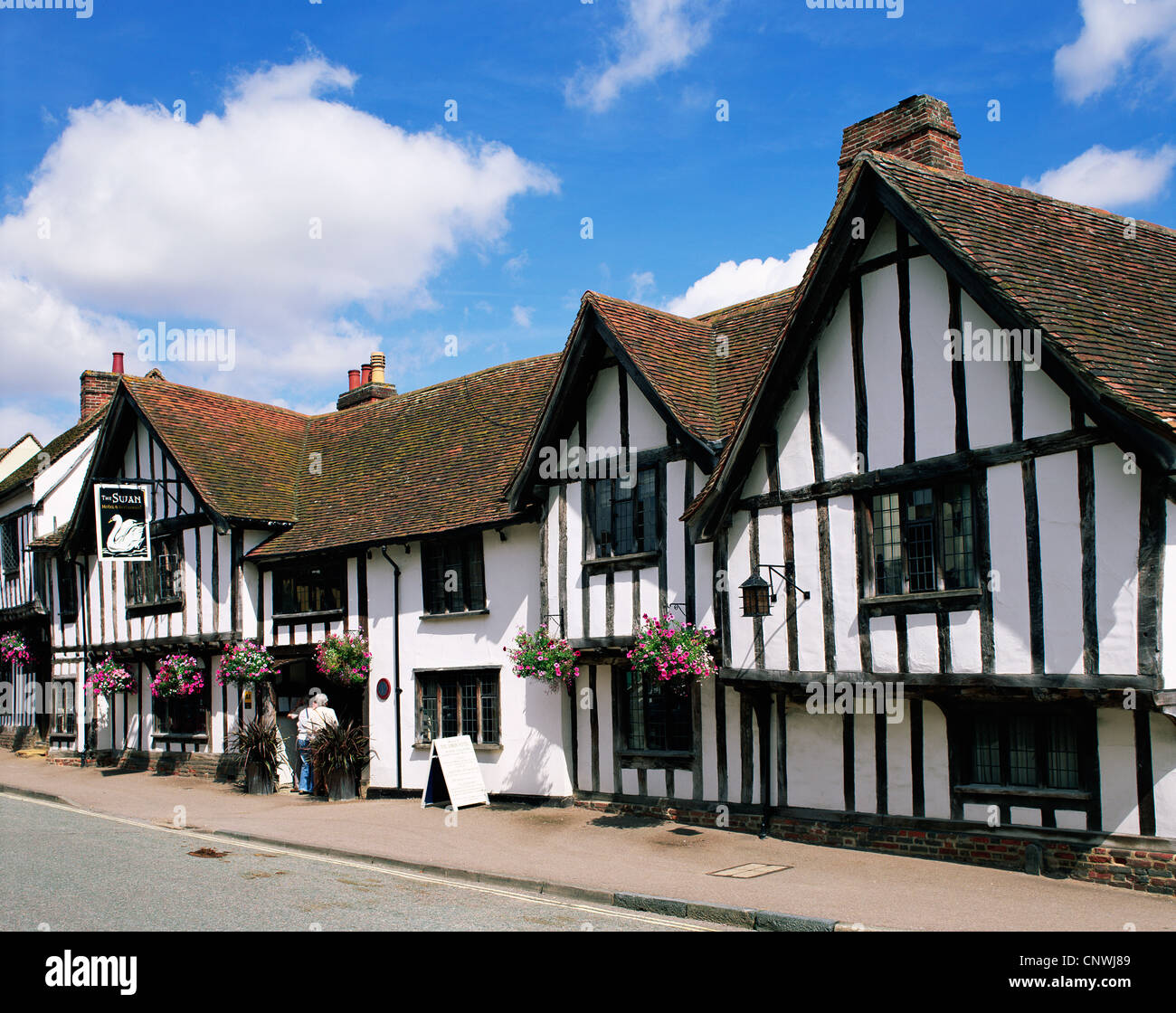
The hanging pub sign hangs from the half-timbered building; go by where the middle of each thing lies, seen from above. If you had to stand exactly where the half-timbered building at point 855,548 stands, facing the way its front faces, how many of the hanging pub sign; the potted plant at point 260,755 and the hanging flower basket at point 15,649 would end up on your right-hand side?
3

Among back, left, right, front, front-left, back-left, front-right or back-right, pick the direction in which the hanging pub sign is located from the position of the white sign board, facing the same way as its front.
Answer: back

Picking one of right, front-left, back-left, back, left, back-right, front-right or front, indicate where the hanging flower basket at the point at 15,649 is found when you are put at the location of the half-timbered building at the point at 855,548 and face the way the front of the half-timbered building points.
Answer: right

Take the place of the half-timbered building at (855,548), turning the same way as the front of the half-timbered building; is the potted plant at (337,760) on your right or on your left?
on your right

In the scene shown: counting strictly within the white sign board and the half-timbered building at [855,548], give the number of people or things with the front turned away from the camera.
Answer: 0
